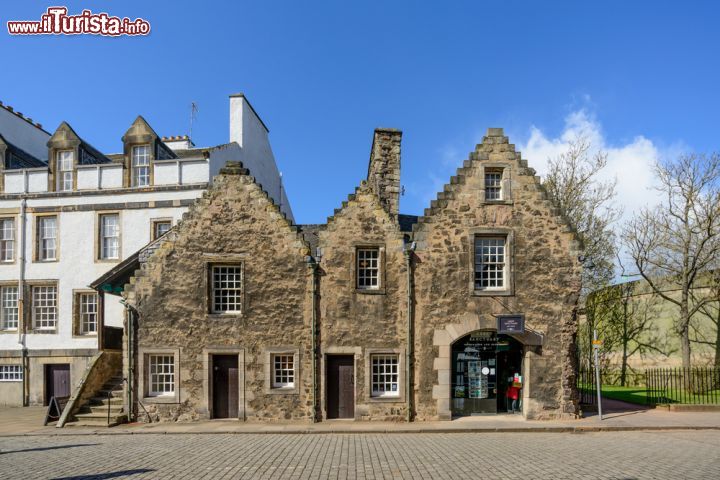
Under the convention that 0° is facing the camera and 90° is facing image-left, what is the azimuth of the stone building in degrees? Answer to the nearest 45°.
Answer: approximately 0°

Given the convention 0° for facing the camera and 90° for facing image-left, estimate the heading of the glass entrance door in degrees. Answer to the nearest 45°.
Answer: approximately 0°

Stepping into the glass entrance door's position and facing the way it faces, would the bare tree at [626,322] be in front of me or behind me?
behind
